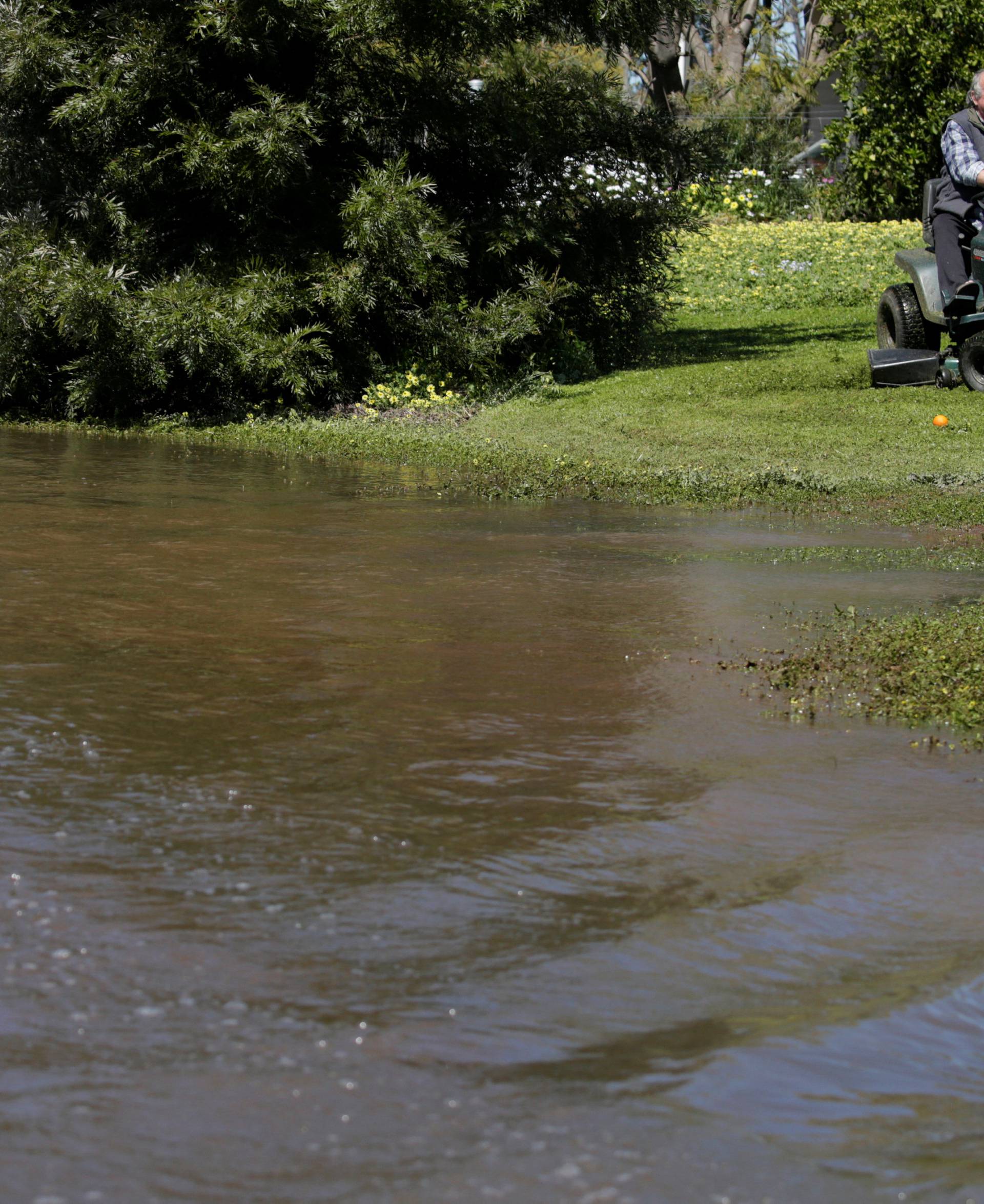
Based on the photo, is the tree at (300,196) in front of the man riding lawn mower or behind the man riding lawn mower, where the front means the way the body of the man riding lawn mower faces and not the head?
behind

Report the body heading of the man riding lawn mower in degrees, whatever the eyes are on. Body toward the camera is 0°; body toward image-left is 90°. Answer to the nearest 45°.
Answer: approximately 315°
